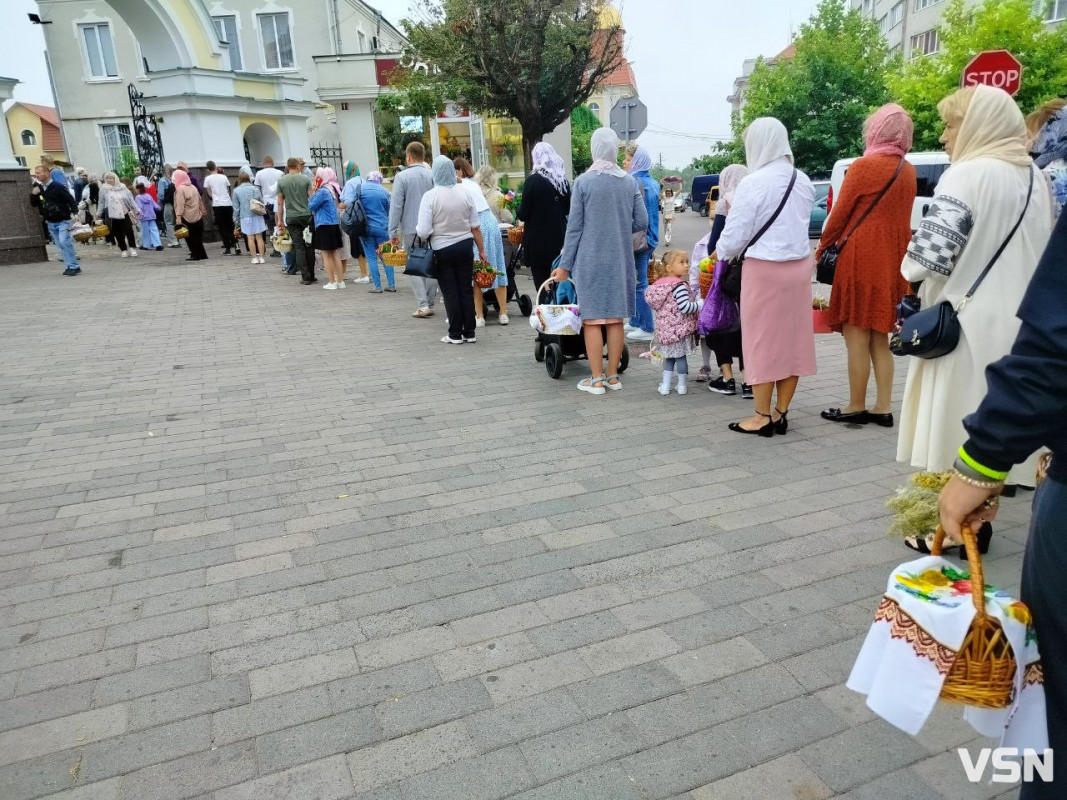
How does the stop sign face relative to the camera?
toward the camera

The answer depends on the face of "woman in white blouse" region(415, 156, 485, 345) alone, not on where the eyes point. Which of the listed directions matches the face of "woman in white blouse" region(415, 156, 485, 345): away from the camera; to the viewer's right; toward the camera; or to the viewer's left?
away from the camera

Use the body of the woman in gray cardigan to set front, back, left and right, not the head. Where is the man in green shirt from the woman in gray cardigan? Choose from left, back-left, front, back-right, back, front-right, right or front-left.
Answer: front

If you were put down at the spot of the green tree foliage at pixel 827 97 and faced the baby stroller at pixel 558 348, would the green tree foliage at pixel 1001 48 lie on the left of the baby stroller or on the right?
left

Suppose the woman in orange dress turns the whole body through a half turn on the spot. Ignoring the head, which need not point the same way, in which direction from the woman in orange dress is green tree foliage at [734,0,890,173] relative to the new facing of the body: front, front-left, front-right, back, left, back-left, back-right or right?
back-left

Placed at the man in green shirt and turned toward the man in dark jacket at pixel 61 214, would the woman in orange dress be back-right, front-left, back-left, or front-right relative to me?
back-left

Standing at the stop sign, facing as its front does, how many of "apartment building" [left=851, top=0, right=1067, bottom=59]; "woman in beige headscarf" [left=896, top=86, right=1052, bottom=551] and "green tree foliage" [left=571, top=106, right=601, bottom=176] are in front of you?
1

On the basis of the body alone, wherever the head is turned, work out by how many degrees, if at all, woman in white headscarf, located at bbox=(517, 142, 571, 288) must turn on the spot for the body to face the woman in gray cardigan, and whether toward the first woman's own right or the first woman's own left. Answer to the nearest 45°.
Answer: approximately 135° to the first woman's own left

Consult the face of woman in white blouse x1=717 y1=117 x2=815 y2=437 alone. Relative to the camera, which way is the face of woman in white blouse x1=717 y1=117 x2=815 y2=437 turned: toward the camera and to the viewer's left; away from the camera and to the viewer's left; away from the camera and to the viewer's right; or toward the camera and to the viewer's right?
away from the camera and to the viewer's left

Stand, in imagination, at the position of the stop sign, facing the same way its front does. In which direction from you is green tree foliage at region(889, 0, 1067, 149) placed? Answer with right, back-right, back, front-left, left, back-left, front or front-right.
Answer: back

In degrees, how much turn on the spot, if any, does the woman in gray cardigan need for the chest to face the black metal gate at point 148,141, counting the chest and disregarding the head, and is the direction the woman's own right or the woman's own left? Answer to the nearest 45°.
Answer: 0° — they already face it

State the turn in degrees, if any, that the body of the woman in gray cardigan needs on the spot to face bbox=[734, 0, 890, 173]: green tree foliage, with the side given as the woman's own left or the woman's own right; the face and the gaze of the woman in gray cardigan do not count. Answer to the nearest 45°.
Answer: approximately 45° to the woman's own right

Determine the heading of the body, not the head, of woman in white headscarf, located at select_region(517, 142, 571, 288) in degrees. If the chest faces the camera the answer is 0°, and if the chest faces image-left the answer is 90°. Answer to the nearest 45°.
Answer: approximately 135°

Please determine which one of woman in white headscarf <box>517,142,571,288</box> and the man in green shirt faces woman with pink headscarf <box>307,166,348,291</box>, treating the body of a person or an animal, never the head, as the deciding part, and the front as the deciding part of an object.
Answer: the woman in white headscarf

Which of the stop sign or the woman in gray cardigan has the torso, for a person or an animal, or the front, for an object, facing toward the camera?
the stop sign

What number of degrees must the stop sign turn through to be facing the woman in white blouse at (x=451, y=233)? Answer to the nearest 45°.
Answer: approximately 45° to its right

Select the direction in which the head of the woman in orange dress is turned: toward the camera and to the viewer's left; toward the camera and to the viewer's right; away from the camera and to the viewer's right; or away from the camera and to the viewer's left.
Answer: away from the camera and to the viewer's left

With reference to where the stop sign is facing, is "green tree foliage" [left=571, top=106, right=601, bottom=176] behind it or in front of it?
behind
